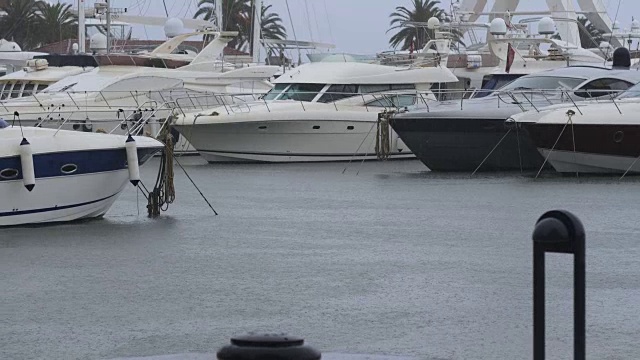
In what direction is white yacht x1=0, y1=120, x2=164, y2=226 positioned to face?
to the viewer's right

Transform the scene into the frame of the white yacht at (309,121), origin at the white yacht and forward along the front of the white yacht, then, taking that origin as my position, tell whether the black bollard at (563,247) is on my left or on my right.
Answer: on my left

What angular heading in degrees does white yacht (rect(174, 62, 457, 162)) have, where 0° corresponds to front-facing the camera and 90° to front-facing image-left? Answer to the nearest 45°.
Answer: approximately 90°

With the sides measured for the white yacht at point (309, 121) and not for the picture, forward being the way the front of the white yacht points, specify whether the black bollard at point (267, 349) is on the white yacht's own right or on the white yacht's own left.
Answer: on the white yacht's own left

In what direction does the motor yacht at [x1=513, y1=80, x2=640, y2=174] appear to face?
to the viewer's left

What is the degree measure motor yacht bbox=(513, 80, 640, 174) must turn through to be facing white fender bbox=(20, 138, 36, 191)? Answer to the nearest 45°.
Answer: approximately 45° to its left

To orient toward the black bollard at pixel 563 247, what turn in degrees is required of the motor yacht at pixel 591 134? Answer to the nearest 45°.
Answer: approximately 90° to its left
